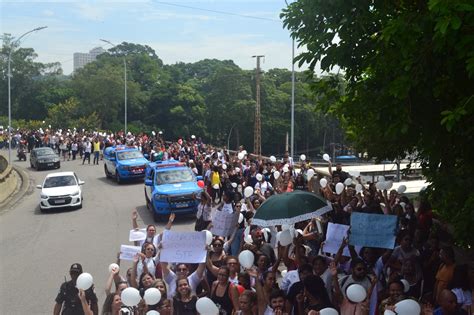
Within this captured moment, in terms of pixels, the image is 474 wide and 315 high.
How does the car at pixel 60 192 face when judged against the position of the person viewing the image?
facing the viewer

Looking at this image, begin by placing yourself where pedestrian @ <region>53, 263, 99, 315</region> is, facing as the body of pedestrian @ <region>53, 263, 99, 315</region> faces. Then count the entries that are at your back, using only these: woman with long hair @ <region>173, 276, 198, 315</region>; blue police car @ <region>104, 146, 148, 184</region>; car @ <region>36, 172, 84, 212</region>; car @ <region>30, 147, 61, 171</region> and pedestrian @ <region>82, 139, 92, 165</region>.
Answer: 4

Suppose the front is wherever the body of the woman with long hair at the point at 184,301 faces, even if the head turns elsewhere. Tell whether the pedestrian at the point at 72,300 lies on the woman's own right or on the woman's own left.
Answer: on the woman's own right

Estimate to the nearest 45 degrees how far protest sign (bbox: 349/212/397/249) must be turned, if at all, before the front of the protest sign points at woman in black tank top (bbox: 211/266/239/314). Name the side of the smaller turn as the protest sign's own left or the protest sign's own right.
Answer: approximately 45° to the protest sign's own right

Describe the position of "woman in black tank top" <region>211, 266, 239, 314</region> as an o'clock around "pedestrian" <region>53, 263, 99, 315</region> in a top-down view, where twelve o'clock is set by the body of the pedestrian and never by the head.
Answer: The woman in black tank top is roughly at 10 o'clock from the pedestrian.

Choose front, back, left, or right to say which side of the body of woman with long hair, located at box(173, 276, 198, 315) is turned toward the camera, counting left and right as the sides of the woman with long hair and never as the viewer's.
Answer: front

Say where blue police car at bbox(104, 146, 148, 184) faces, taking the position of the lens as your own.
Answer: facing the viewer and to the right of the viewer

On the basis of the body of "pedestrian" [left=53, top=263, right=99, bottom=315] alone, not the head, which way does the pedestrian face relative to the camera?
toward the camera

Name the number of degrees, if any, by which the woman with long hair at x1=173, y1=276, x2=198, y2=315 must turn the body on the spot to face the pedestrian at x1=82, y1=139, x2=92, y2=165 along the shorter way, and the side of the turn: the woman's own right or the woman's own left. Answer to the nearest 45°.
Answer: approximately 180°

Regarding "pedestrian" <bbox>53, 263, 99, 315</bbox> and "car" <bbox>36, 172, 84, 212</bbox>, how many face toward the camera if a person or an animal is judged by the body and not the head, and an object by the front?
2

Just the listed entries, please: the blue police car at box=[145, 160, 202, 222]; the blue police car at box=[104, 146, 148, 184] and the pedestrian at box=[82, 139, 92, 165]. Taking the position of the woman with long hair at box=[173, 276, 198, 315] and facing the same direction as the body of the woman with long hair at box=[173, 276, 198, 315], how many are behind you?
3

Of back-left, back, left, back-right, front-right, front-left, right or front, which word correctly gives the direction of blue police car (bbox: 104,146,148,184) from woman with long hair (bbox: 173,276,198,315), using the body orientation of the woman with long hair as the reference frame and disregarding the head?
back

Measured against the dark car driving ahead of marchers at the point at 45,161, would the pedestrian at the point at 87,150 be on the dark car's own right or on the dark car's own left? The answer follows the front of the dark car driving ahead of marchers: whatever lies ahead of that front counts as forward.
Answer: on the dark car's own left

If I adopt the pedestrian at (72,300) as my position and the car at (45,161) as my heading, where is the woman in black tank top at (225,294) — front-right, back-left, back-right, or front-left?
back-right
